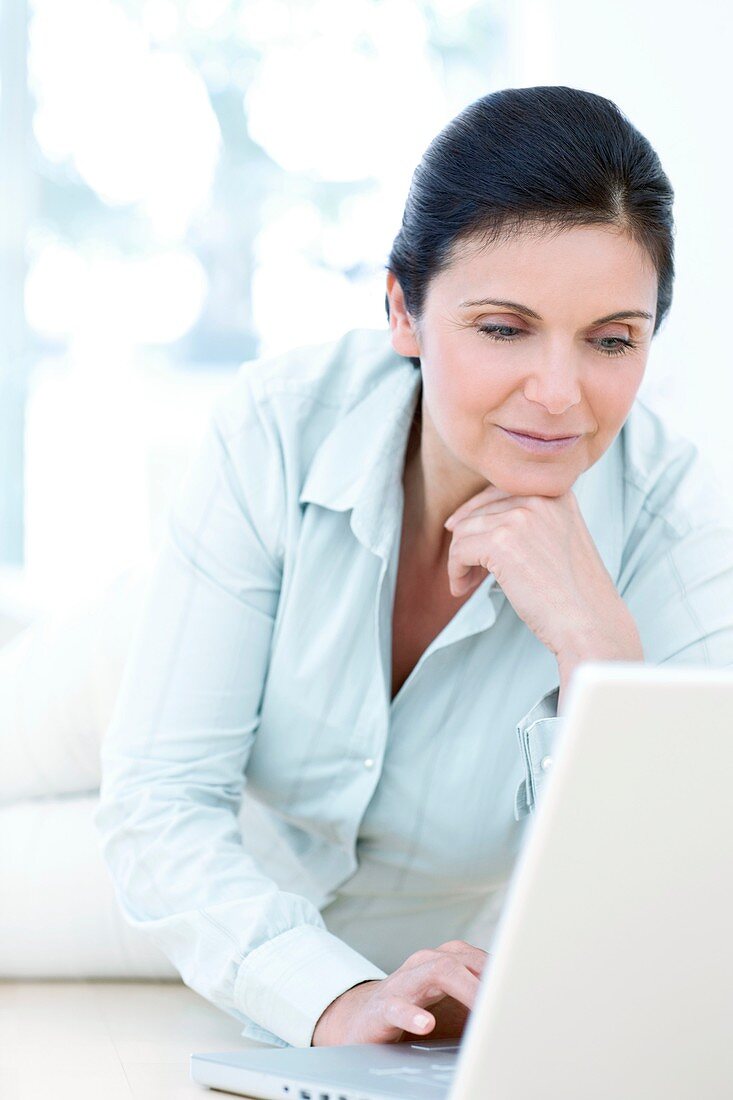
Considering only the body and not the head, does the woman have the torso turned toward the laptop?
yes

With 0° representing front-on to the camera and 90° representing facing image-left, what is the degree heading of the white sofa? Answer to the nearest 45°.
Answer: approximately 0°

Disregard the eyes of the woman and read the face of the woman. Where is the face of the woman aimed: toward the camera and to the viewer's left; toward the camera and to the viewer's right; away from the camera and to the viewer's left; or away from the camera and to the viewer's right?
toward the camera and to the viewer's right

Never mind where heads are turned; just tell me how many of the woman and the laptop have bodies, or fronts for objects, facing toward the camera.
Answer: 1

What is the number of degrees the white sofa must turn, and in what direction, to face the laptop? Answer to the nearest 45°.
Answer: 0° — it already faces it

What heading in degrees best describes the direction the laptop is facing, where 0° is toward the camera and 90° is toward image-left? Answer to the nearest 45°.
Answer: approximately 135°

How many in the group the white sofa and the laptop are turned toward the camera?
1
